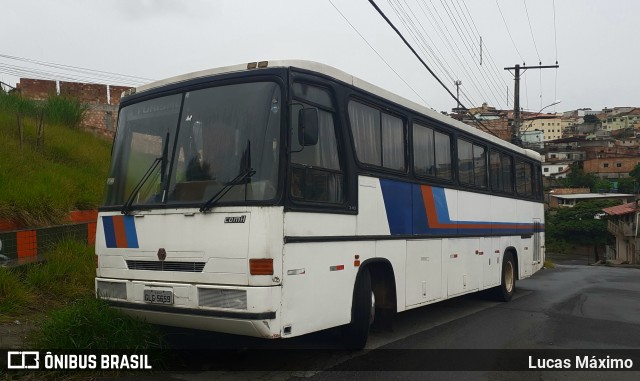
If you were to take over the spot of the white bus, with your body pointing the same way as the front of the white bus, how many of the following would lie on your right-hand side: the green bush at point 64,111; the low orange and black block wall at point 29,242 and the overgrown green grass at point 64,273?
3

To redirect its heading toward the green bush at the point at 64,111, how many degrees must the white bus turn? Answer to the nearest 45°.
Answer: approximately 90° to its right

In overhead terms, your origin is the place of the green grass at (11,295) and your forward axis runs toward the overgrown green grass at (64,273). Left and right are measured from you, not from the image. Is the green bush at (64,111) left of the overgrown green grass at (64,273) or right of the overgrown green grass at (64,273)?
left

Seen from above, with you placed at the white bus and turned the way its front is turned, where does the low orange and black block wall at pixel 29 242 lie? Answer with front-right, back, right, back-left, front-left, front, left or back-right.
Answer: right

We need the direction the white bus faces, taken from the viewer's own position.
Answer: facing the viewer and to the left of the viewer

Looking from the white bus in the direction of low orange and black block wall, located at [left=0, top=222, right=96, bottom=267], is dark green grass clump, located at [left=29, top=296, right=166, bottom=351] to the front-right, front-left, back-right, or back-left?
front-left

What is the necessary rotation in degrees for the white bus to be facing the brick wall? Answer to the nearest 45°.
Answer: approximately 90° to its right

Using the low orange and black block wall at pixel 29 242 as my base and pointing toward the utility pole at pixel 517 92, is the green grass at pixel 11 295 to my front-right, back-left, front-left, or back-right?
back-right

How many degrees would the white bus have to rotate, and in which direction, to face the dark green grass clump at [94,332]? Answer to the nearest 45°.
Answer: approximately 45° to its right

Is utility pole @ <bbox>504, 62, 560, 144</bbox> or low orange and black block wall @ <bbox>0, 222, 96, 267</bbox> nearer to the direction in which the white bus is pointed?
the low orange and black block wall
